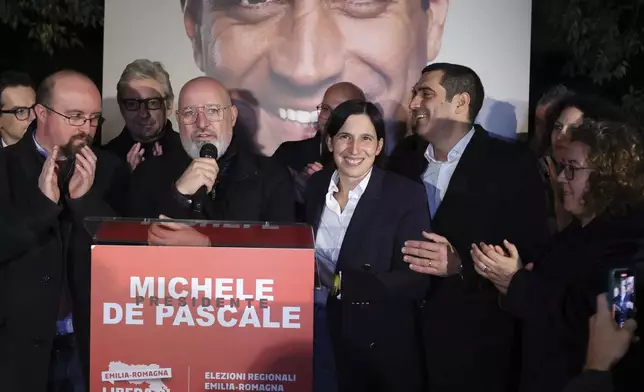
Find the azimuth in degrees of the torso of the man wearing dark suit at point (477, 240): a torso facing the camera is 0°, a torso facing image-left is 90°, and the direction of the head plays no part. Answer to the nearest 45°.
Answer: approximately 45°

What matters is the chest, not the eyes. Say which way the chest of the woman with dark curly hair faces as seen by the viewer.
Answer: to the viewer's left

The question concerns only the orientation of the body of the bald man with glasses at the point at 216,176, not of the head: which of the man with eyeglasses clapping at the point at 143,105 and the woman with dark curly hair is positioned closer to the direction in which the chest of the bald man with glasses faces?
the woman with dark curly hair

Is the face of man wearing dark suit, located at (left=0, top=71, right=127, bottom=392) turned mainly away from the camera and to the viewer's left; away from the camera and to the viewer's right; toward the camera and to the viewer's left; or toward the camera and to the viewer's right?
toward the camera and to the viewer's right

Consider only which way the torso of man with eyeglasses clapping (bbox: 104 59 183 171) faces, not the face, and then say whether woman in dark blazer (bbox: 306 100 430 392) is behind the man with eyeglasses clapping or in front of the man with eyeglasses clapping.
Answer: in front

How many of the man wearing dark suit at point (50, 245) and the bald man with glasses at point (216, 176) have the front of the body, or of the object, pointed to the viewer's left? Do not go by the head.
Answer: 0

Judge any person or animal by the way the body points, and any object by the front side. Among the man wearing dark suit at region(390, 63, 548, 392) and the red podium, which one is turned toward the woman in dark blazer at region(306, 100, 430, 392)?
the man wearing dark suit

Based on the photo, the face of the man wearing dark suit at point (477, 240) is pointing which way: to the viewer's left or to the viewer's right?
to the viewer's left

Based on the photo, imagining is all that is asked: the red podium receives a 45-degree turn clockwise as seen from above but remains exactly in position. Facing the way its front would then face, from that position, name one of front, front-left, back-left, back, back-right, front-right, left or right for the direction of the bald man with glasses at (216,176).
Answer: back-right
